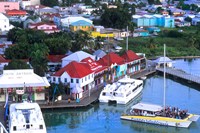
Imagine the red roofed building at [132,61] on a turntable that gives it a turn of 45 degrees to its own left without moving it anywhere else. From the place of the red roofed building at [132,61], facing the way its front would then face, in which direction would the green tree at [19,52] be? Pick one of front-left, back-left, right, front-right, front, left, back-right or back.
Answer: back

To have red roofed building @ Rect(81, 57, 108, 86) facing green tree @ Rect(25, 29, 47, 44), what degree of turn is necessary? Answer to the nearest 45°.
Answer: approximately 180°

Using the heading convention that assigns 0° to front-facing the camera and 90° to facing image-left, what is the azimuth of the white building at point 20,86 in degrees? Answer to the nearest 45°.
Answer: approximately 0°

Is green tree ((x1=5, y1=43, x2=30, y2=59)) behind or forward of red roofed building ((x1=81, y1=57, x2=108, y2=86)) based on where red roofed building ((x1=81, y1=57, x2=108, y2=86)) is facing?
behind

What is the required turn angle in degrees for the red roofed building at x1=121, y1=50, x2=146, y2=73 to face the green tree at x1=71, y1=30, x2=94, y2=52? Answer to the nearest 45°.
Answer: approximately 180°

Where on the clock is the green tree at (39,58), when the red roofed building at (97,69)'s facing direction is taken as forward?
The green tree is roughly at 5 o'clock from the red roofed building.

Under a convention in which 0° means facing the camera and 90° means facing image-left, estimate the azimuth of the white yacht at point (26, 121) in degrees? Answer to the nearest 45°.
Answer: approximately 180°

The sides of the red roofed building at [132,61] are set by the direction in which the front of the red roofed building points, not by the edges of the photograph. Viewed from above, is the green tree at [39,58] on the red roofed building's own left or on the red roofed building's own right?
on the red roofed building's own right

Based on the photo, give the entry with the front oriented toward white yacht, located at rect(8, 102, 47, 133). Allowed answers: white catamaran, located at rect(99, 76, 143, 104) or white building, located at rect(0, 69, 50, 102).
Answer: the white building

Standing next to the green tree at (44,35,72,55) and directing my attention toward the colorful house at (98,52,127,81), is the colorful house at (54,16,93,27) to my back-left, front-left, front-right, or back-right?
back-left

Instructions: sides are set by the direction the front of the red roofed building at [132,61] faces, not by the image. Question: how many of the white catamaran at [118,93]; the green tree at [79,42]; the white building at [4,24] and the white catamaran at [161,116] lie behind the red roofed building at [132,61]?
2
